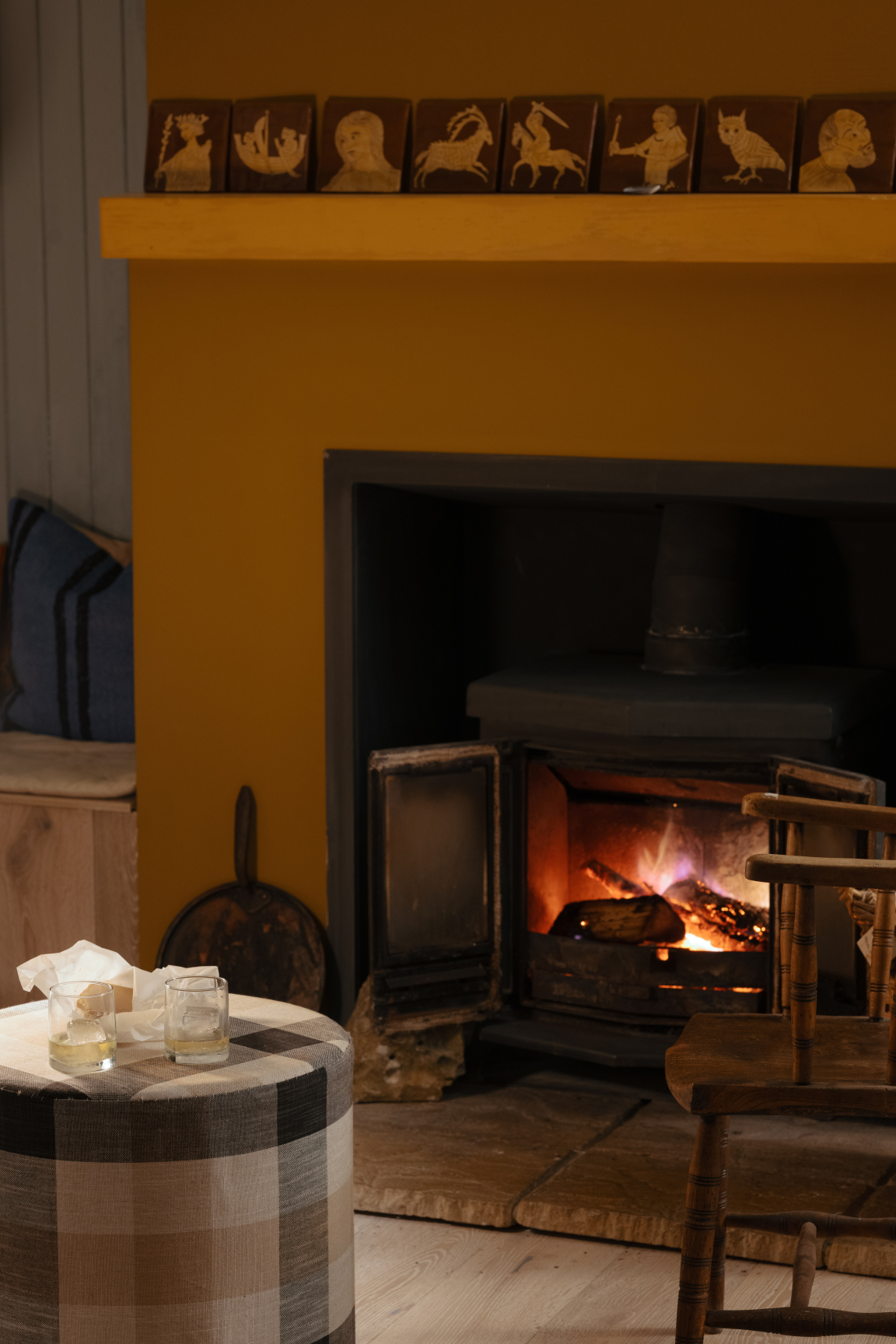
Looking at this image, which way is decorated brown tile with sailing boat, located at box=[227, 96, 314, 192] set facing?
toward the camera

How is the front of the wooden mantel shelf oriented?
toward the camera

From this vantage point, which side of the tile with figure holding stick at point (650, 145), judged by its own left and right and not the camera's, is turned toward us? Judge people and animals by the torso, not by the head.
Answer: front

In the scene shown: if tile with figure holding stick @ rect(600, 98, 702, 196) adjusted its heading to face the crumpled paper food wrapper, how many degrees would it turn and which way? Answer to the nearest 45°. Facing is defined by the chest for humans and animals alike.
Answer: approximately 45° to its right

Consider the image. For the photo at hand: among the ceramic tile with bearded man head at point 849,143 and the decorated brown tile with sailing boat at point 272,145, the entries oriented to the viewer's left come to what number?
0

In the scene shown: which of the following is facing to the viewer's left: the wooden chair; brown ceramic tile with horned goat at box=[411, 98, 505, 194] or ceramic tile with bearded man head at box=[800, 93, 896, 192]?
the wooden chair

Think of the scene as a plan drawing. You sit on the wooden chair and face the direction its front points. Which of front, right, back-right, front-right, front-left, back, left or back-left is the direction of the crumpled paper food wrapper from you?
front

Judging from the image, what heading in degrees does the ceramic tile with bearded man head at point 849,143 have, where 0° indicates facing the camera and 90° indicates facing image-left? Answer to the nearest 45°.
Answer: approximately 0°

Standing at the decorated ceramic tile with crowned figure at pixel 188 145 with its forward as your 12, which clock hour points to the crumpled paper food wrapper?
The crumpled paper food wrapper is roughly at 12 o'clock from the decorated ceramic tile with crowned figure.

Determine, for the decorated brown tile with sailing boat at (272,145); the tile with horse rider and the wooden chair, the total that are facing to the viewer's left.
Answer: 1

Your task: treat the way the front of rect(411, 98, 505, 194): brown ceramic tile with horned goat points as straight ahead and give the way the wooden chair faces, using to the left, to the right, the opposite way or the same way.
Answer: to the right

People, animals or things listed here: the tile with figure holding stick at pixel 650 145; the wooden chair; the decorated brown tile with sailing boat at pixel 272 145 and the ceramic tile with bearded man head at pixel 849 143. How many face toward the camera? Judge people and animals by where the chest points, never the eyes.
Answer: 3

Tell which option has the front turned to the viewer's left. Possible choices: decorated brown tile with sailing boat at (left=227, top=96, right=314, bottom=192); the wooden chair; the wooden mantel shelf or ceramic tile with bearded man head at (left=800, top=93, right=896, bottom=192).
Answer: the wooden chair

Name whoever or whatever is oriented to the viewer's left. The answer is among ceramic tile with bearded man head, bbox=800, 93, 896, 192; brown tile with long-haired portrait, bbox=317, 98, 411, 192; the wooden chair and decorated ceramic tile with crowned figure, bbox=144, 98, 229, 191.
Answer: the wooden chair
